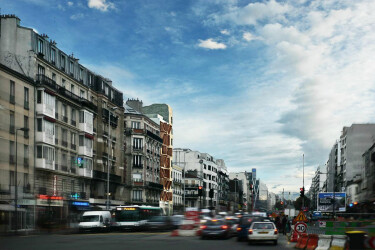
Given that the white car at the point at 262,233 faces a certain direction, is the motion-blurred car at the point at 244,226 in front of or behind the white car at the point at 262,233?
in front

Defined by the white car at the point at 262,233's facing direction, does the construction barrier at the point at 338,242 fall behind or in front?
behind

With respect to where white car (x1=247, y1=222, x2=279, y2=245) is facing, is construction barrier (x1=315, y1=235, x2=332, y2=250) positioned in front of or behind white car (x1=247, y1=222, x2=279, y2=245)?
behind

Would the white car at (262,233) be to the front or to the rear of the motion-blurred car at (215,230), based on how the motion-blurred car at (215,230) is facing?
to the rear

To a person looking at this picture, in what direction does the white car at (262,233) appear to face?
facing away from the viewer

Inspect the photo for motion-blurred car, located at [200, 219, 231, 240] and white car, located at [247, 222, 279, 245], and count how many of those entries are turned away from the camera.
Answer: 2

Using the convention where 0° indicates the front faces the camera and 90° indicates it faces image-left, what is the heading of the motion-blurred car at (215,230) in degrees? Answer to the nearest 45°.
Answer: approximately 180°
